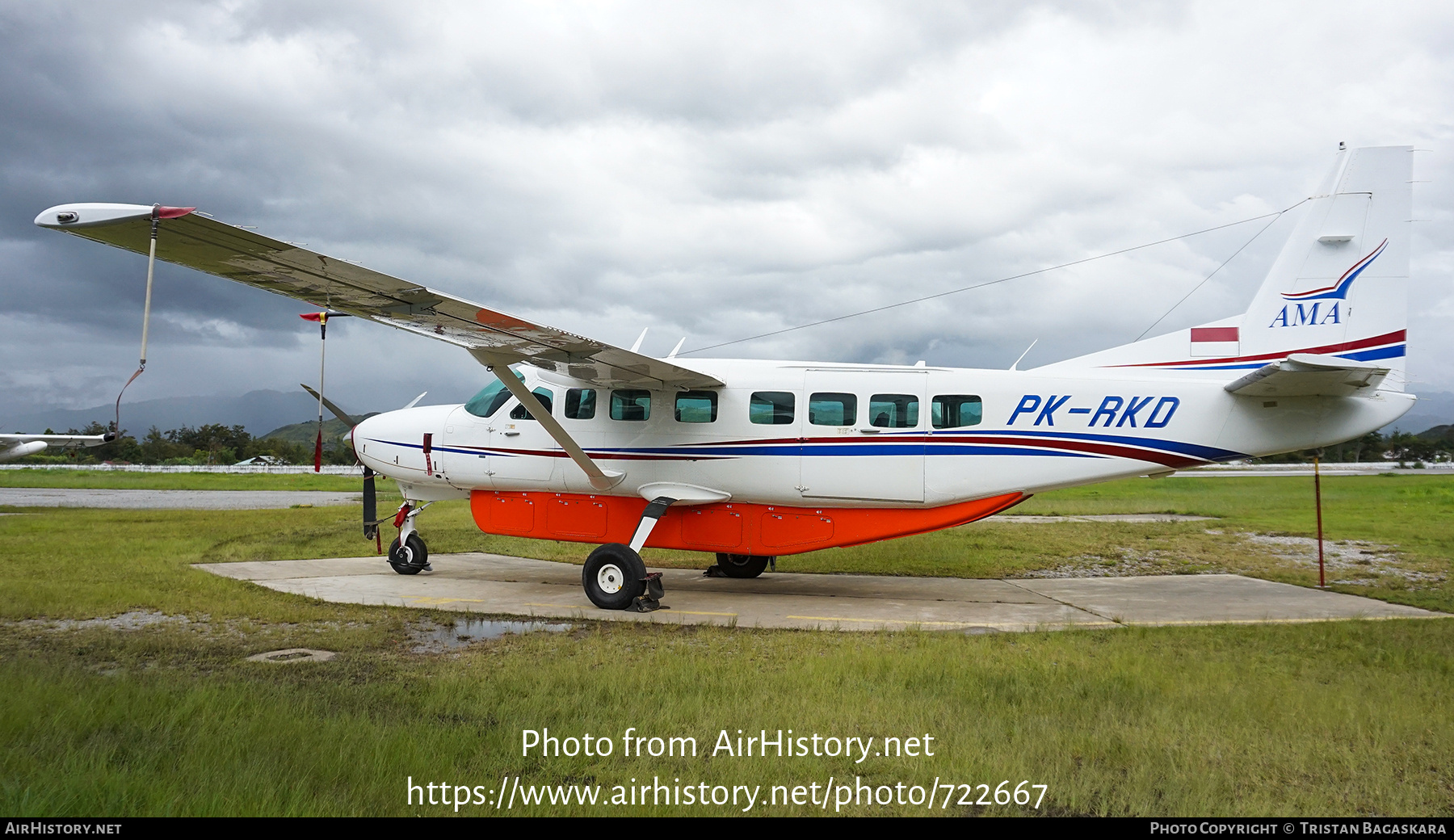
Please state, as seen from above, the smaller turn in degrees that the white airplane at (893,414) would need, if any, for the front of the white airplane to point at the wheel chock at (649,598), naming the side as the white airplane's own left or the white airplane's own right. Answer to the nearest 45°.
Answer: approximately 45° to the white airplane's own left

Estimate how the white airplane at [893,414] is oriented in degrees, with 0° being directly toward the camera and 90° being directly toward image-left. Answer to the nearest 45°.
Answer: approximately 135°
